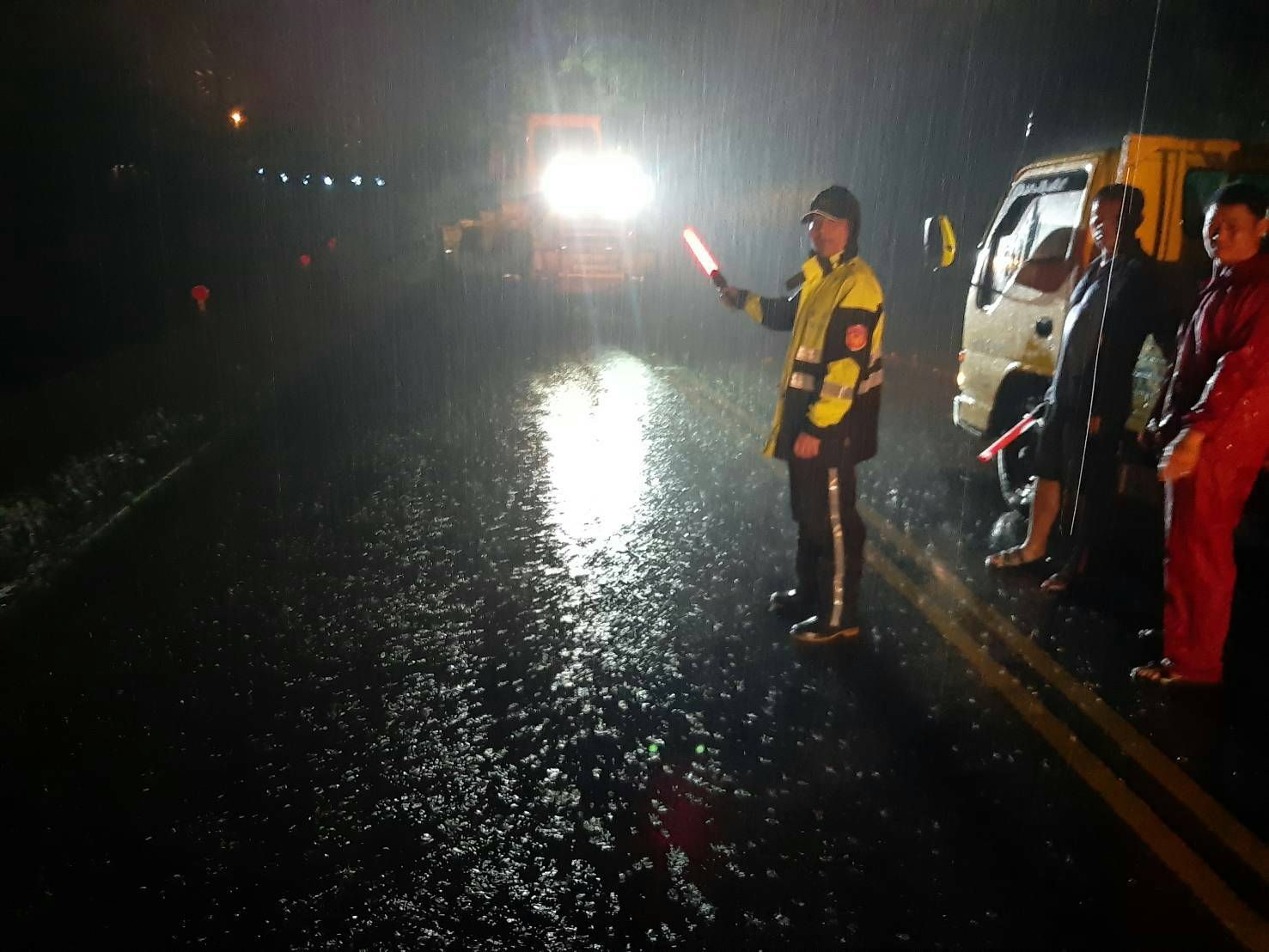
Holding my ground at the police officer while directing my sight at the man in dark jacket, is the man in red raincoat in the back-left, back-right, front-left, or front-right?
front-right

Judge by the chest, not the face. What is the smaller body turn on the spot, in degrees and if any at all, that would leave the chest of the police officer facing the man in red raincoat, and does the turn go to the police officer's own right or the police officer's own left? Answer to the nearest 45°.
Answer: approximately 180°

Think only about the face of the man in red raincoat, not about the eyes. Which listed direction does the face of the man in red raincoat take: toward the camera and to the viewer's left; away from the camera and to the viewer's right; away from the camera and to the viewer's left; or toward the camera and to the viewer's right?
toward the camera and to the viewer's left

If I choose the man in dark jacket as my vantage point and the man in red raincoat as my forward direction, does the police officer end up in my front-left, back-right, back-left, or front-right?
front-right

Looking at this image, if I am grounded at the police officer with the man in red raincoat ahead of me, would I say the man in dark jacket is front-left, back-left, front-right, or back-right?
front-left

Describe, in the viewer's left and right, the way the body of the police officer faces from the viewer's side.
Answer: facing to the left of the viewer
